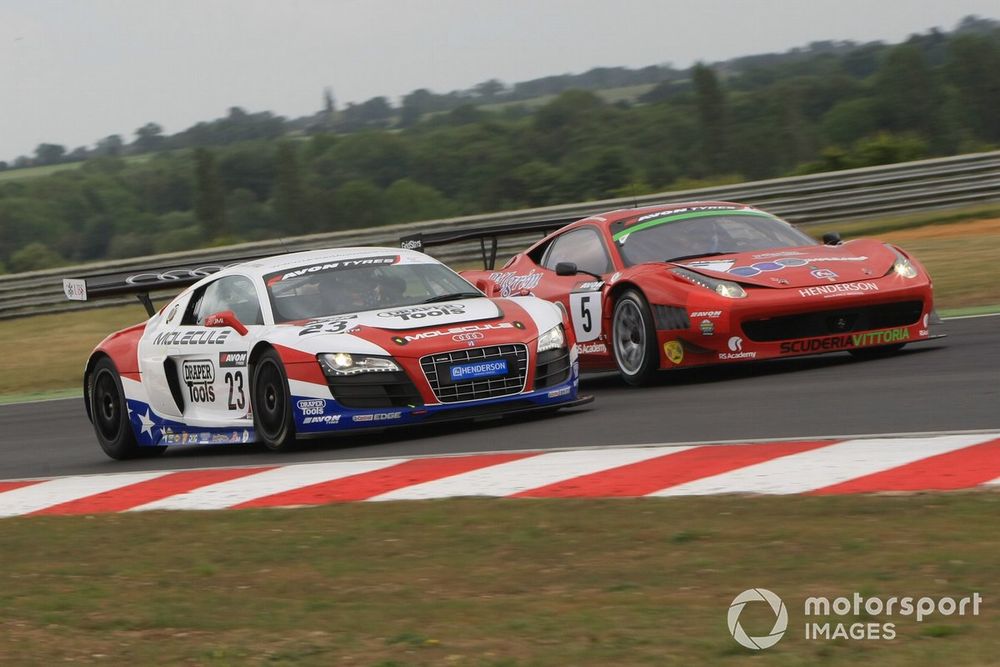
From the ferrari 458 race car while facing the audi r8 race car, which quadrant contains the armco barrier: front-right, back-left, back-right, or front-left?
back-right

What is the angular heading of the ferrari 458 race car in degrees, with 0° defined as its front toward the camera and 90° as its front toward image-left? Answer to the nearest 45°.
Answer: approximately 315°

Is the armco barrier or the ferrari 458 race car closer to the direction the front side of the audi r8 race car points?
the ferrari 458 race car

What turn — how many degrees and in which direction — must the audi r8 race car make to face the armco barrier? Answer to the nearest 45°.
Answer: approximately 90° to its left

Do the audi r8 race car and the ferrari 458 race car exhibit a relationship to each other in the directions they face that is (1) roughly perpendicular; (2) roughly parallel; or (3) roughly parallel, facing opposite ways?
roughly parallel

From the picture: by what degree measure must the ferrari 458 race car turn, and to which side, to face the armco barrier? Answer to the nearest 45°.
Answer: approximately 135° to its left

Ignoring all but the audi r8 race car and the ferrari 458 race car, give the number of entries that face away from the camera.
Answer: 0

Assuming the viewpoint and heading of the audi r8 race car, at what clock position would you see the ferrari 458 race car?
The ferrari 458 race car is roughly at 10 o'clock from the audi r8 race car.

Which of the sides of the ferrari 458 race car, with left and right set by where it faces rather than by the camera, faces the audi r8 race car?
right

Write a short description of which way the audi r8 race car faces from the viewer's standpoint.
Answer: facing the viewer and to the right of the viewer
